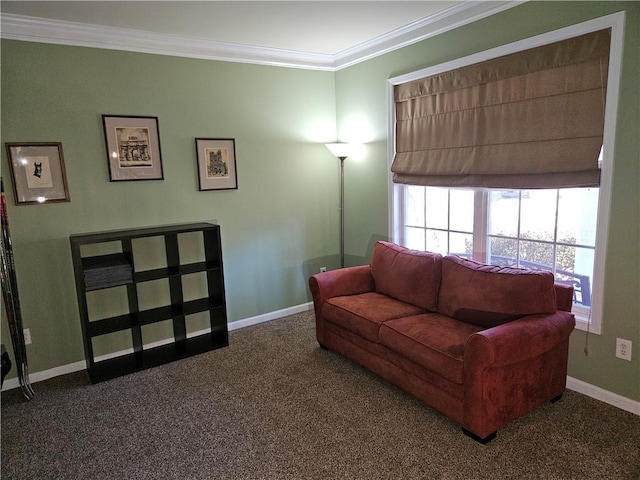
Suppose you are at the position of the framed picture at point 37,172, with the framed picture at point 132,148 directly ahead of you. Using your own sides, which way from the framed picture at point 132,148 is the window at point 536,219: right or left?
right

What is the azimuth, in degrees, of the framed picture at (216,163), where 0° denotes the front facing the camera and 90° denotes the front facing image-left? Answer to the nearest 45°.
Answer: approximately 0°

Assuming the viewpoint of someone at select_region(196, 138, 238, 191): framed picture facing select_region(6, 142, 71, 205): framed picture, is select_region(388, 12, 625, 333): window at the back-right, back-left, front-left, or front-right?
back-left

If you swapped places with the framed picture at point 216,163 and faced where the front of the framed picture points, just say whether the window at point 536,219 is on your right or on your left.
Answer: on your left

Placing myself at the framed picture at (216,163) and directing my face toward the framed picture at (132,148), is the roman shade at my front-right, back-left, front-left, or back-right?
back-left

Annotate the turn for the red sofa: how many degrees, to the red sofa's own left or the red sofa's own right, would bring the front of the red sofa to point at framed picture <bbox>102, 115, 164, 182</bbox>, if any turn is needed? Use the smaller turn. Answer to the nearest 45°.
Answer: approximately 45° to the red sofa's own right

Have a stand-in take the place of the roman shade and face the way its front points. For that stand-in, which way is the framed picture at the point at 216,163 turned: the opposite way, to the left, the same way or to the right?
to the left

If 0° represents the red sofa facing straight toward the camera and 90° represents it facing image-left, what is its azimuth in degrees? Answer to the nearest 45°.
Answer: approximately 45°

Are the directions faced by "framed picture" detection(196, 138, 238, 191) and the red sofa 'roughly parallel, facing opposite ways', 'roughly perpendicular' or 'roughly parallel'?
roughly perpendicular
